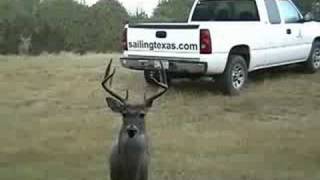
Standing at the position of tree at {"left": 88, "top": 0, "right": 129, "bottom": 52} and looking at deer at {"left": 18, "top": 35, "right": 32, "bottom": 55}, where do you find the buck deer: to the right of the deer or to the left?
left

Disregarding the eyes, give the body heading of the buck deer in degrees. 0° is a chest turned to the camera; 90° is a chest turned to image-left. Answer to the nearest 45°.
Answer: approximately 0°

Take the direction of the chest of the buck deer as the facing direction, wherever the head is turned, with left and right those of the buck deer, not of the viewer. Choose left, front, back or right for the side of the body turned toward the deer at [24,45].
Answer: back

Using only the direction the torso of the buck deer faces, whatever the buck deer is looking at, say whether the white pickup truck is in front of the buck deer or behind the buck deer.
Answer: behind

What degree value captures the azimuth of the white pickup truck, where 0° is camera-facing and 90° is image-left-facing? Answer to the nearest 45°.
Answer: approximately 225°

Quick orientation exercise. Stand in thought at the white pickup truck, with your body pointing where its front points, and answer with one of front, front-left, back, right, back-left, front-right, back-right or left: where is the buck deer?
back-right

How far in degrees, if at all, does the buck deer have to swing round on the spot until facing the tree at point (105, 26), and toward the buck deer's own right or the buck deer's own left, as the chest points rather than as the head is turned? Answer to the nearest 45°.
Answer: approximately 180°

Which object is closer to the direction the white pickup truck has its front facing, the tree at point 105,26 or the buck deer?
the tree

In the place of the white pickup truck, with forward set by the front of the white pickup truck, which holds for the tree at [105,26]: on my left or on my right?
on my left

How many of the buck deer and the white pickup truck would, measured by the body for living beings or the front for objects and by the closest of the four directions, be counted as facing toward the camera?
1
